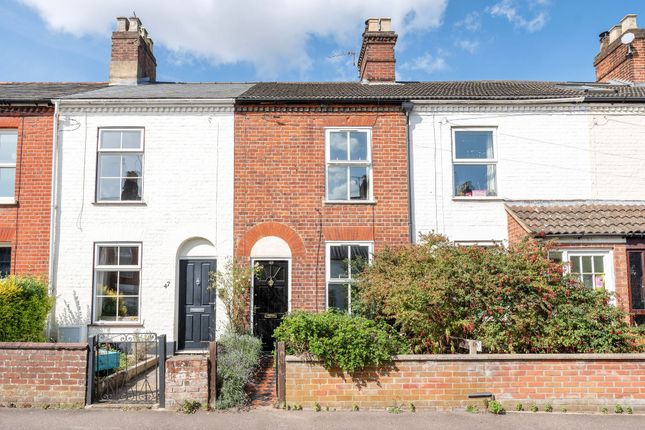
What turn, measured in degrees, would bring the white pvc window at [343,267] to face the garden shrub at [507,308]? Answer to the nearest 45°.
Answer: approximately 45° to its left

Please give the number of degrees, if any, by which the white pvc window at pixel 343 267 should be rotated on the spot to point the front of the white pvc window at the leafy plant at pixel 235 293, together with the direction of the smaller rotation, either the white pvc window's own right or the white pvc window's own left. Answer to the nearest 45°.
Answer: approximately 90° to the white pvc window's own right

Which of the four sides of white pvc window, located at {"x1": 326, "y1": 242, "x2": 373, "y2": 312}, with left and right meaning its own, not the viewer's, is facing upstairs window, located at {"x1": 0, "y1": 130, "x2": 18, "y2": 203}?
right

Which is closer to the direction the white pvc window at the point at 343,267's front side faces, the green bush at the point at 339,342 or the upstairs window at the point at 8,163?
the green bush

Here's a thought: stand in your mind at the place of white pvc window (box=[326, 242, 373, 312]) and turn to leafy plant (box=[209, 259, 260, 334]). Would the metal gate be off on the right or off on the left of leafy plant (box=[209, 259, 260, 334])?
left

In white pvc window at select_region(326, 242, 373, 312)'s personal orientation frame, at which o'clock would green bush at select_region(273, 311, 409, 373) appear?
The green bush is roughly at 12 o'clock from the white pvc window.

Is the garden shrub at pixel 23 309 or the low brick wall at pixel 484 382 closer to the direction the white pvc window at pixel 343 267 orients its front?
the low brick wall

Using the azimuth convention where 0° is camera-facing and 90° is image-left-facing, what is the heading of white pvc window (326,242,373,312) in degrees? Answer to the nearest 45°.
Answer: approximately 0°
